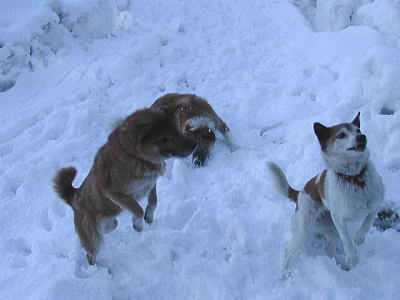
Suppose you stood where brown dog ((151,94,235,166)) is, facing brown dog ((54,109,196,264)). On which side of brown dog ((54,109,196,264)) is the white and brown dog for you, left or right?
left

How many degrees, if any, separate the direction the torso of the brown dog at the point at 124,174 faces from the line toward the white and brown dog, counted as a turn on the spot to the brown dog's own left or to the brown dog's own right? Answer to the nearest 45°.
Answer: approximately 45° to the brown dog's own right

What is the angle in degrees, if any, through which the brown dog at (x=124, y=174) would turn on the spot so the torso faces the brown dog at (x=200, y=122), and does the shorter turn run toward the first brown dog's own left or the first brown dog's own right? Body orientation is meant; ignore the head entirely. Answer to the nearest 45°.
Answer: approximately 45° to the first brown dog's own left

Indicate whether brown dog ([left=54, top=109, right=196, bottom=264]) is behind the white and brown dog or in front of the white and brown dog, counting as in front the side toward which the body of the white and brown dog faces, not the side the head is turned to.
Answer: behind

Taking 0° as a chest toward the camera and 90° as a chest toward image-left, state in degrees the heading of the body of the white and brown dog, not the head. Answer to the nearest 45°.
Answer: approximately 315°

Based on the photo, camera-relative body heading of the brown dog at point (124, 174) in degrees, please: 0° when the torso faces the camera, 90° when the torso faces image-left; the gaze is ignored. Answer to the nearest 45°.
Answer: approximately 270°

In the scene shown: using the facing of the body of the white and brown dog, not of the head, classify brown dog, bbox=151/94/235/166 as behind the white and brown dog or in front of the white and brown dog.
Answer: behind
